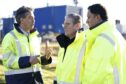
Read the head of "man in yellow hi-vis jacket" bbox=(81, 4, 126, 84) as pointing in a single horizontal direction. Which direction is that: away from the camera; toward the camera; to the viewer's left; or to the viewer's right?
to the viewer's left

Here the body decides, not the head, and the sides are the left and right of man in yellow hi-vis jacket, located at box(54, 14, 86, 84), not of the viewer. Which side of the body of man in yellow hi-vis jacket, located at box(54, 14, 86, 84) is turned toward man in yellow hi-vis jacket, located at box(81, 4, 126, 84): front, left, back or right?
left

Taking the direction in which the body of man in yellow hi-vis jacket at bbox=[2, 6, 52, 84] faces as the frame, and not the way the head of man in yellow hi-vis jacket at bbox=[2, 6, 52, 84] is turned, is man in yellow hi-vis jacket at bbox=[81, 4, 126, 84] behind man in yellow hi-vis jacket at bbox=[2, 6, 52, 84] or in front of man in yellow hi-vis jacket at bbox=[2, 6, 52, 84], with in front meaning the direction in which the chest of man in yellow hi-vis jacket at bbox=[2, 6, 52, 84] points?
in front

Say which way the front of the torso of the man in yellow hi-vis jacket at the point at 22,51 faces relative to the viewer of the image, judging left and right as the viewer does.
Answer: facing the viewer and to the right of the viewer

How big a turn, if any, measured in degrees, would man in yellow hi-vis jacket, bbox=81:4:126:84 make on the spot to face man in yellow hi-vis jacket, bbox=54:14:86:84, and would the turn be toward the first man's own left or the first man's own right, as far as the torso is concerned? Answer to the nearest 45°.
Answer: approximately 45° to the first man's own right

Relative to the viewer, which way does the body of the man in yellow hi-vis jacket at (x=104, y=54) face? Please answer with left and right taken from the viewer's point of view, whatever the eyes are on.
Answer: facing to the left of the viewer

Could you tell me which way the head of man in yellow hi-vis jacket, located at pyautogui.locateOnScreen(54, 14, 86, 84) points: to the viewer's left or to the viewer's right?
to the viewer's left

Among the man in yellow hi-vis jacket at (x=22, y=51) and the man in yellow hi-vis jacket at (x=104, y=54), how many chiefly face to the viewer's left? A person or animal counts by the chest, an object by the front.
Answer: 1

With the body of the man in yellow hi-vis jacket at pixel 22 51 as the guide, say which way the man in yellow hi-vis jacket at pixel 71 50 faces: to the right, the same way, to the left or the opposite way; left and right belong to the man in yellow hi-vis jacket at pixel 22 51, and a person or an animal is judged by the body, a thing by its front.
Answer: to the right

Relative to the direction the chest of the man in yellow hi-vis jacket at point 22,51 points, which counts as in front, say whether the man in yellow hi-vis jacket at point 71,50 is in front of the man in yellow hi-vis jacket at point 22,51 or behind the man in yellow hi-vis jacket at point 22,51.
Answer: in front
